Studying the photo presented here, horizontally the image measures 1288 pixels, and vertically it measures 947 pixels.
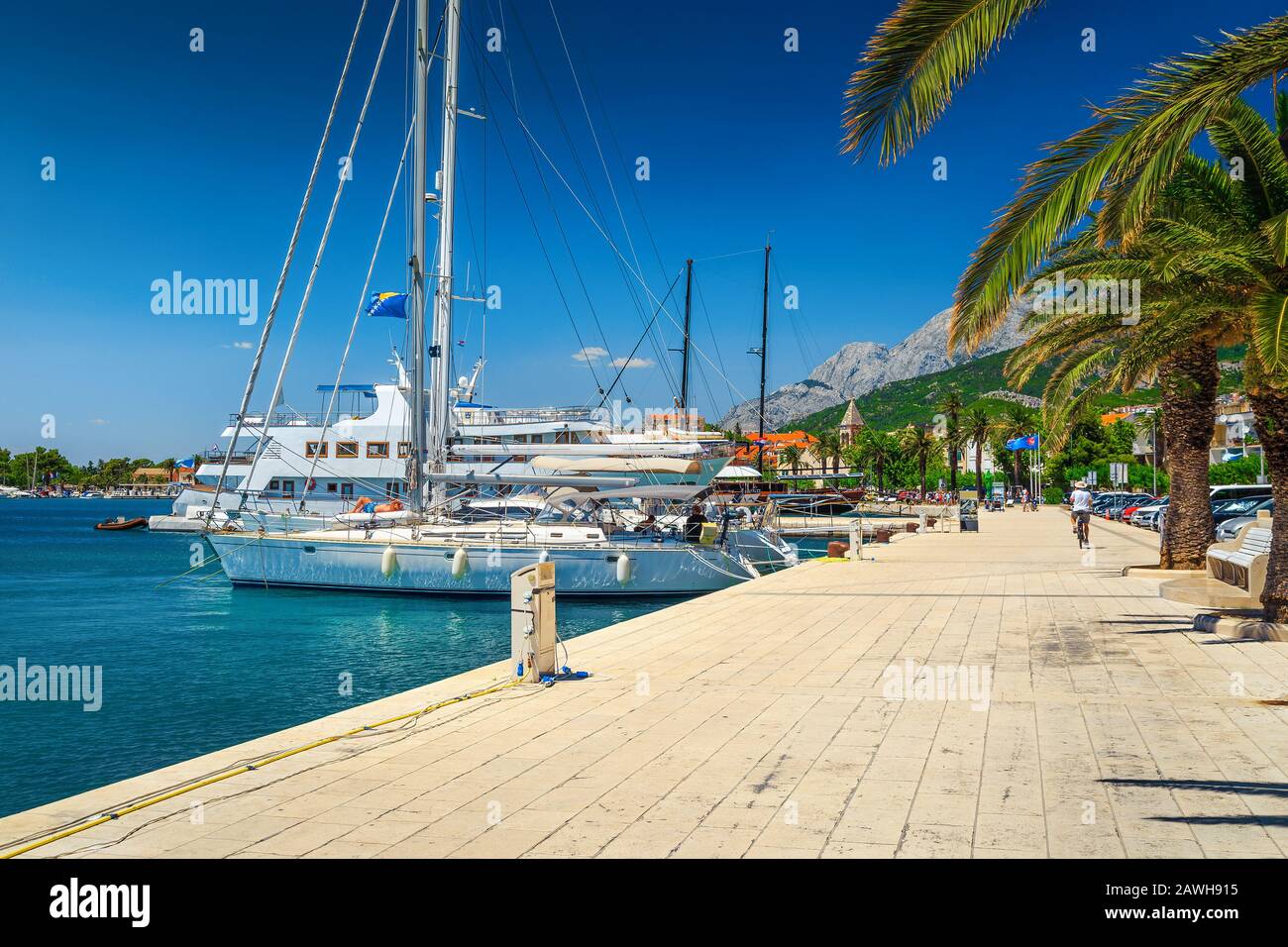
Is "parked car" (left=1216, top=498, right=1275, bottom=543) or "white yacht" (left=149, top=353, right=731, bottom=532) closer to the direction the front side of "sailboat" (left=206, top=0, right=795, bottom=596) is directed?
the white yacht

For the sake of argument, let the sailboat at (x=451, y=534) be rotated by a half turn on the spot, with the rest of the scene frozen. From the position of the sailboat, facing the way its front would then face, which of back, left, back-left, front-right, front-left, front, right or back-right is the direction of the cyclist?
front

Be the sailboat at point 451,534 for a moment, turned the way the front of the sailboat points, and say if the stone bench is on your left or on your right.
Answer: on your left

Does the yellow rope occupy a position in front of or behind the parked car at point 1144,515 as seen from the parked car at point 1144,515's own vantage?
in front

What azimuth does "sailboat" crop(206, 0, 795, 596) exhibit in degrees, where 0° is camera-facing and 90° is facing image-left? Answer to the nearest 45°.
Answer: approximately 90°

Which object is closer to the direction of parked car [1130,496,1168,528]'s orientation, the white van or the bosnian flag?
the bosnian flag

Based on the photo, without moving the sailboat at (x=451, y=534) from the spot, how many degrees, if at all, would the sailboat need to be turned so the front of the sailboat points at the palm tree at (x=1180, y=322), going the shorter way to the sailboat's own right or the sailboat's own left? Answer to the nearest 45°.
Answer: approximately 135° to the sailboat's own left

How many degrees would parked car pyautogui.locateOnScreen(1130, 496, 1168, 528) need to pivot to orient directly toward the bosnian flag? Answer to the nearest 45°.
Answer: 0° — it already faces it

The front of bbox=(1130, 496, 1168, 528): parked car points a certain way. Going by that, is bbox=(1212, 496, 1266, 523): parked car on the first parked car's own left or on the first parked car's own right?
on the first parked car's own left

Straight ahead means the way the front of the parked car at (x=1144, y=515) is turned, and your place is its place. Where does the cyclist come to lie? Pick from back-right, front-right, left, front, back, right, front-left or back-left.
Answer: front-left
